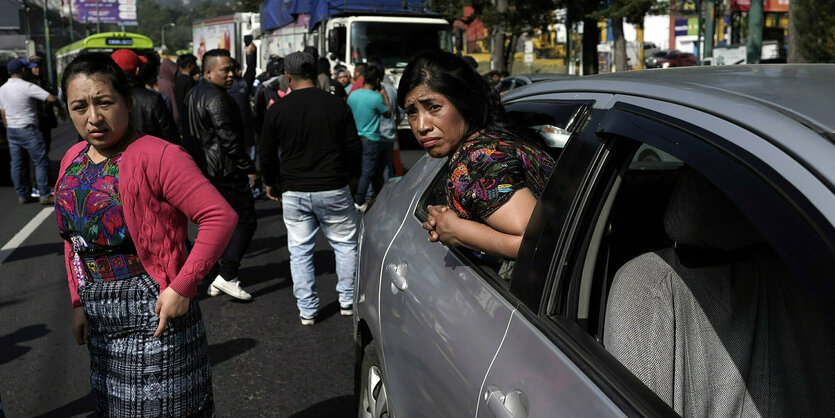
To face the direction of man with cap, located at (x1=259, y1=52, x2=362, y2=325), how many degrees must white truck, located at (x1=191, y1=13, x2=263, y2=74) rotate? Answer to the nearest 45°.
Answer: approximately 45° to its right

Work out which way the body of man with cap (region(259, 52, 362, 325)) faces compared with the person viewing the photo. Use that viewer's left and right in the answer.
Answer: facing away from the viewer

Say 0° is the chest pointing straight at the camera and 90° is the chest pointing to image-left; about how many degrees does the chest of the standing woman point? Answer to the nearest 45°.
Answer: approximately 45°

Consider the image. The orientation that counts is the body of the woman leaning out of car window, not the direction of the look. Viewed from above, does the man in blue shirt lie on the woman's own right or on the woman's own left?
on the woman's own right

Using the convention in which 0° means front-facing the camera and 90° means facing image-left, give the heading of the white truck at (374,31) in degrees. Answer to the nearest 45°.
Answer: approximately 315°

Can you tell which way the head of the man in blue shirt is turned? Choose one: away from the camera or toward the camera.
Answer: away from the camera

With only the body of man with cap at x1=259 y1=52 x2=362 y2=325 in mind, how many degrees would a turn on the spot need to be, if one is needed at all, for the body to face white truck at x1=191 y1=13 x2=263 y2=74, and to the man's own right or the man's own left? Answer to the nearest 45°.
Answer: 0° — they already face it

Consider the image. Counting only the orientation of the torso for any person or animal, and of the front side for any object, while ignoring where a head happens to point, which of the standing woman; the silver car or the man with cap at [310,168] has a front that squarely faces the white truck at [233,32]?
the man with cap
